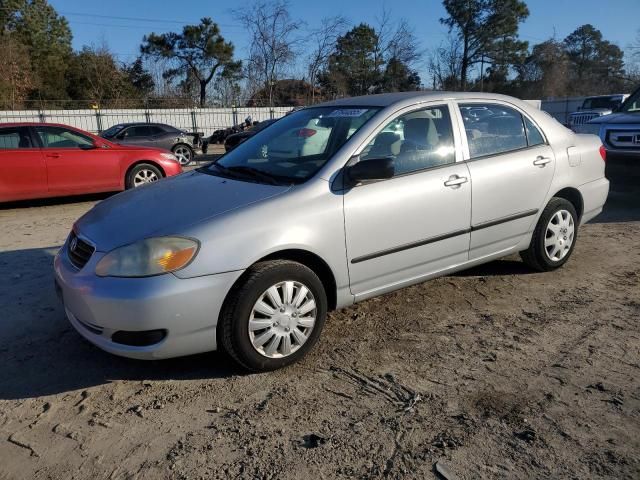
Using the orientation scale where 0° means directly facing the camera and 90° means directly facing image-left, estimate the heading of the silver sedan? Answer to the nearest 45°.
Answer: approximately 45°

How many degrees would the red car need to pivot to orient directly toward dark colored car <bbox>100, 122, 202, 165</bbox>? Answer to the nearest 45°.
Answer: approximately 90° to its left

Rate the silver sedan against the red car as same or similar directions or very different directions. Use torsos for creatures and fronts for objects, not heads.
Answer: very different directions

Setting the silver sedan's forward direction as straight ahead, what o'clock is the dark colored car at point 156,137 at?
The dark colored car is roughly at 4 o'clock from the silver sedan.

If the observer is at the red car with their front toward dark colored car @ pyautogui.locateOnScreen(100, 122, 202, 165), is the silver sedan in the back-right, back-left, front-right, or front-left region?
back-right

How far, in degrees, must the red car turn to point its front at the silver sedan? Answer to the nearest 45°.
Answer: approximately 90° to its right

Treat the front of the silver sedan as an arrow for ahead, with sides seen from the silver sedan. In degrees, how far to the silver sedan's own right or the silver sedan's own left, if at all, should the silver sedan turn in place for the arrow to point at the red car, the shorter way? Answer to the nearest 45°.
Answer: approximately 90° to the silver sedan's own right

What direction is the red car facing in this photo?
to the viewer's right

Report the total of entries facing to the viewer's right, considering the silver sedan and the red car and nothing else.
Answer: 1

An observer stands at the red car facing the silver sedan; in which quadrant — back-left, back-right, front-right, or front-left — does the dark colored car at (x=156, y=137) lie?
back-left
